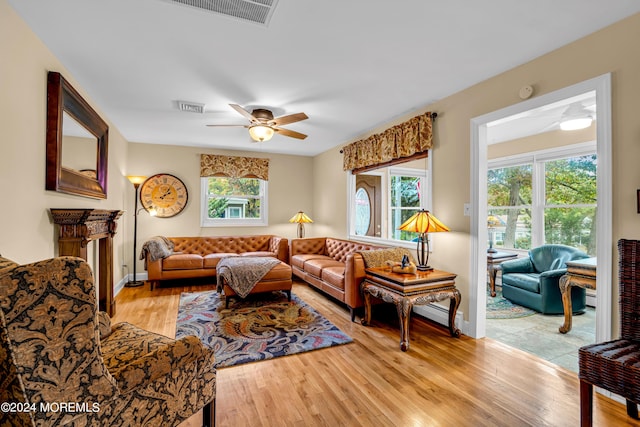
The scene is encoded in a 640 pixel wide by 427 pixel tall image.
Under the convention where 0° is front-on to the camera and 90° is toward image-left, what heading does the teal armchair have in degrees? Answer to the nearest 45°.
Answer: approximately 45°

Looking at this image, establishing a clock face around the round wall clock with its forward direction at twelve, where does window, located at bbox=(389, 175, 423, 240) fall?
The window is roughly at 10 o'clock from the round wall clock.

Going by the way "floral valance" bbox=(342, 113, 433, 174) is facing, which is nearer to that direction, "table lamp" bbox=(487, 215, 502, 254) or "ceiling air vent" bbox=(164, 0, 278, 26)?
the ceiling air vent

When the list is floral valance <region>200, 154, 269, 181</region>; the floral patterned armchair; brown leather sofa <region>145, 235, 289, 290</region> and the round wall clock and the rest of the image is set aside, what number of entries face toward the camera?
3

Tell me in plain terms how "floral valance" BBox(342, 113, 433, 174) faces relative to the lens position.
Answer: facing the viewer and to the left of the viewer

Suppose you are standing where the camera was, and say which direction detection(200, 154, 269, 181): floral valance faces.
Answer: facing the viewer

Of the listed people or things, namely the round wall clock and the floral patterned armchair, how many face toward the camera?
1

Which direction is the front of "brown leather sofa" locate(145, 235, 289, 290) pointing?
toward the camera

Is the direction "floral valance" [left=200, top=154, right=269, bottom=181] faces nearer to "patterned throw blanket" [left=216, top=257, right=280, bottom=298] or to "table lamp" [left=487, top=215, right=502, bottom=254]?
the patterned throw blanket

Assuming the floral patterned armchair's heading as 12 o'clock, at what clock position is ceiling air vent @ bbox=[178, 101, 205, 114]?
The ceiling air vent is roughly at 11 o'clock from the floral patterned armchair.

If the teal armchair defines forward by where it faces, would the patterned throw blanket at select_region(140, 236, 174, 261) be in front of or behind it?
in front

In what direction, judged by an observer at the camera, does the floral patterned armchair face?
facing away from the viewer and to the right of the viewer

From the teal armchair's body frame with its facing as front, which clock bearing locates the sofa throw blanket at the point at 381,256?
The sofa throw blanket is roughly at 12 o'clock from the teal armchair.

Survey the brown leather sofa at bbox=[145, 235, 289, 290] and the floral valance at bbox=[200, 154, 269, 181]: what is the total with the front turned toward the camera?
2

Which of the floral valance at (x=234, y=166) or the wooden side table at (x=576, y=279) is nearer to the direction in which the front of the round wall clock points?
the wooden side table
